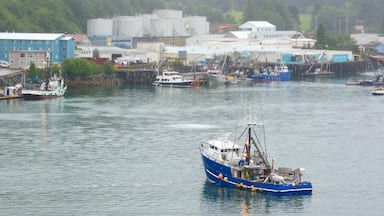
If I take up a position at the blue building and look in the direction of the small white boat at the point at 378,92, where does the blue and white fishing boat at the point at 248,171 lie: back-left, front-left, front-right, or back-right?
front-right
